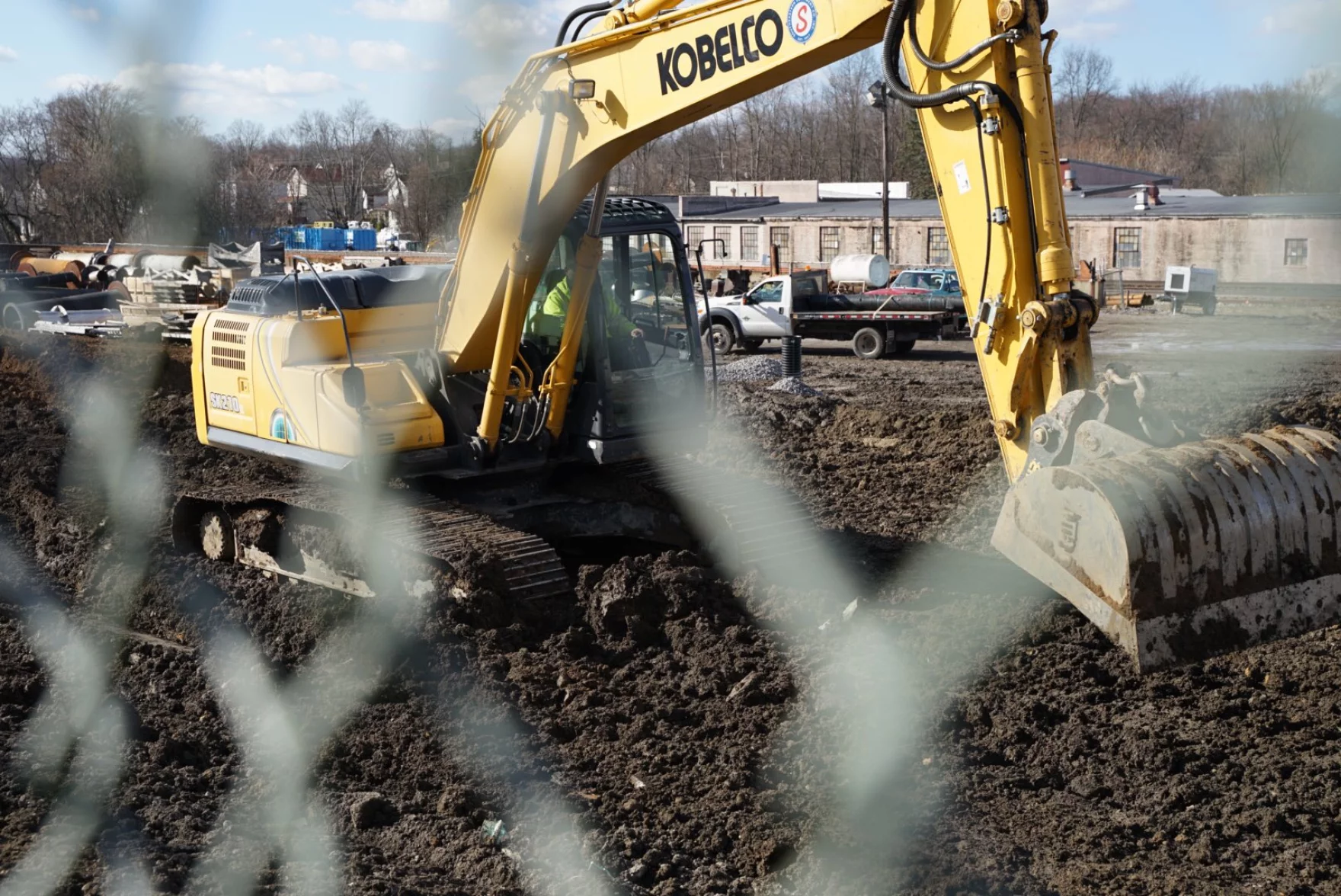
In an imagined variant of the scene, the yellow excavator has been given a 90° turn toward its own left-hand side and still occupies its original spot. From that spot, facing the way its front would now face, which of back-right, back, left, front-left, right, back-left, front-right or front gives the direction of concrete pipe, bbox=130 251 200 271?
left

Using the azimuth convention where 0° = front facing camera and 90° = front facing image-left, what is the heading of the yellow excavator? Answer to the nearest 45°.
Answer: approximately 315°

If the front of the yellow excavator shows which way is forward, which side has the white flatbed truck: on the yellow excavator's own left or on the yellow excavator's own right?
on the yellow excavator's own left

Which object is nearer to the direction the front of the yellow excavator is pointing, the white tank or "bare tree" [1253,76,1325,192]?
the bare tree
